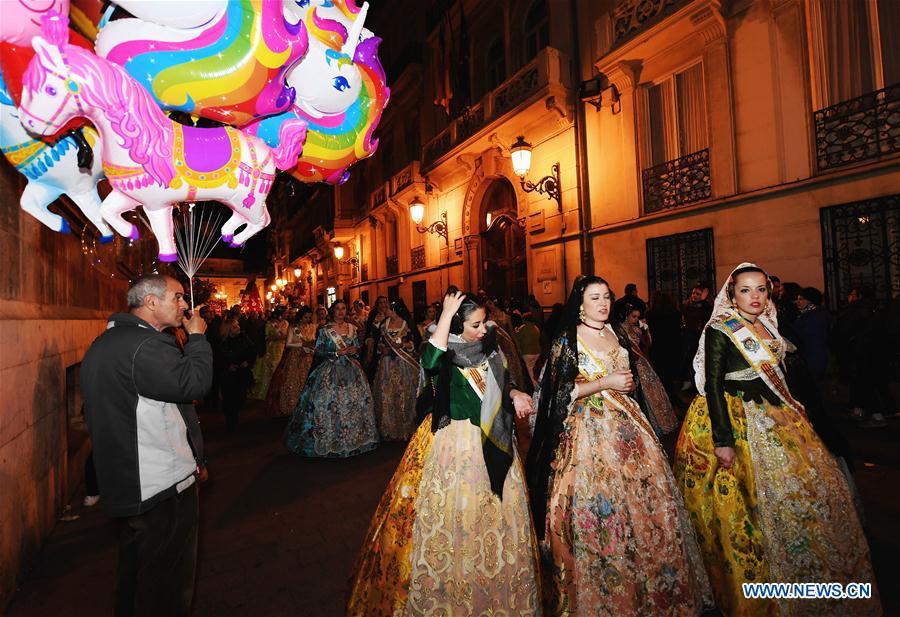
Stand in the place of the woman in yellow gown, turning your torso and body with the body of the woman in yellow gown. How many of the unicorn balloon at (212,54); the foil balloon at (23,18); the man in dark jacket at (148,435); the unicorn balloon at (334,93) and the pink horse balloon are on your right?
5

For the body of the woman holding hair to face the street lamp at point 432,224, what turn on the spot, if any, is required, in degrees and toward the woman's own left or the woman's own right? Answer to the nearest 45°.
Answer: approximately 135° to the woman's own left

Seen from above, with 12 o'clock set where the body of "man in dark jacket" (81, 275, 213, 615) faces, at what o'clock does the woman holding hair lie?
The woman holding hair is roughly at 1 o'clock from the man in dark jacket.

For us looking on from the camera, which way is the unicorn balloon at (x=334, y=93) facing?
facing to the left of the viewer

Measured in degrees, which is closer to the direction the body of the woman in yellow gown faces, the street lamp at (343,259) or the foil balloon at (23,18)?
the foil balloon

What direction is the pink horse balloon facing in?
to the viewer's left

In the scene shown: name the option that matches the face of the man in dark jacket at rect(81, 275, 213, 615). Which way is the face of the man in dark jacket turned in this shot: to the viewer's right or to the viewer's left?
to the viewer's right

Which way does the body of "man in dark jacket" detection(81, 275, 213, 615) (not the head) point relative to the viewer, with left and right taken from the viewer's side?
facing to the right of the viewer

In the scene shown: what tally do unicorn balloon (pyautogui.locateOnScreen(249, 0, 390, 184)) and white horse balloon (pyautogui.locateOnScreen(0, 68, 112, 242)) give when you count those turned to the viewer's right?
0

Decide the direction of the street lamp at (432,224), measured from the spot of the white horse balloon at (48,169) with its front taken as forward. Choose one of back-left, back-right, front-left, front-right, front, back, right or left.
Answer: back-right

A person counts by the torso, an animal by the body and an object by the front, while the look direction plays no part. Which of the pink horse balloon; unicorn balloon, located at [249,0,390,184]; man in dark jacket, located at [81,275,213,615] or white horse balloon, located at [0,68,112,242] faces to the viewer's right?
the man in dark jacket

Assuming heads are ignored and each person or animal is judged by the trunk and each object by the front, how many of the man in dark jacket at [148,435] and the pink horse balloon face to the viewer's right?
1

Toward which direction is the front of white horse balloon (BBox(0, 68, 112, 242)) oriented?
to the viewer's left
